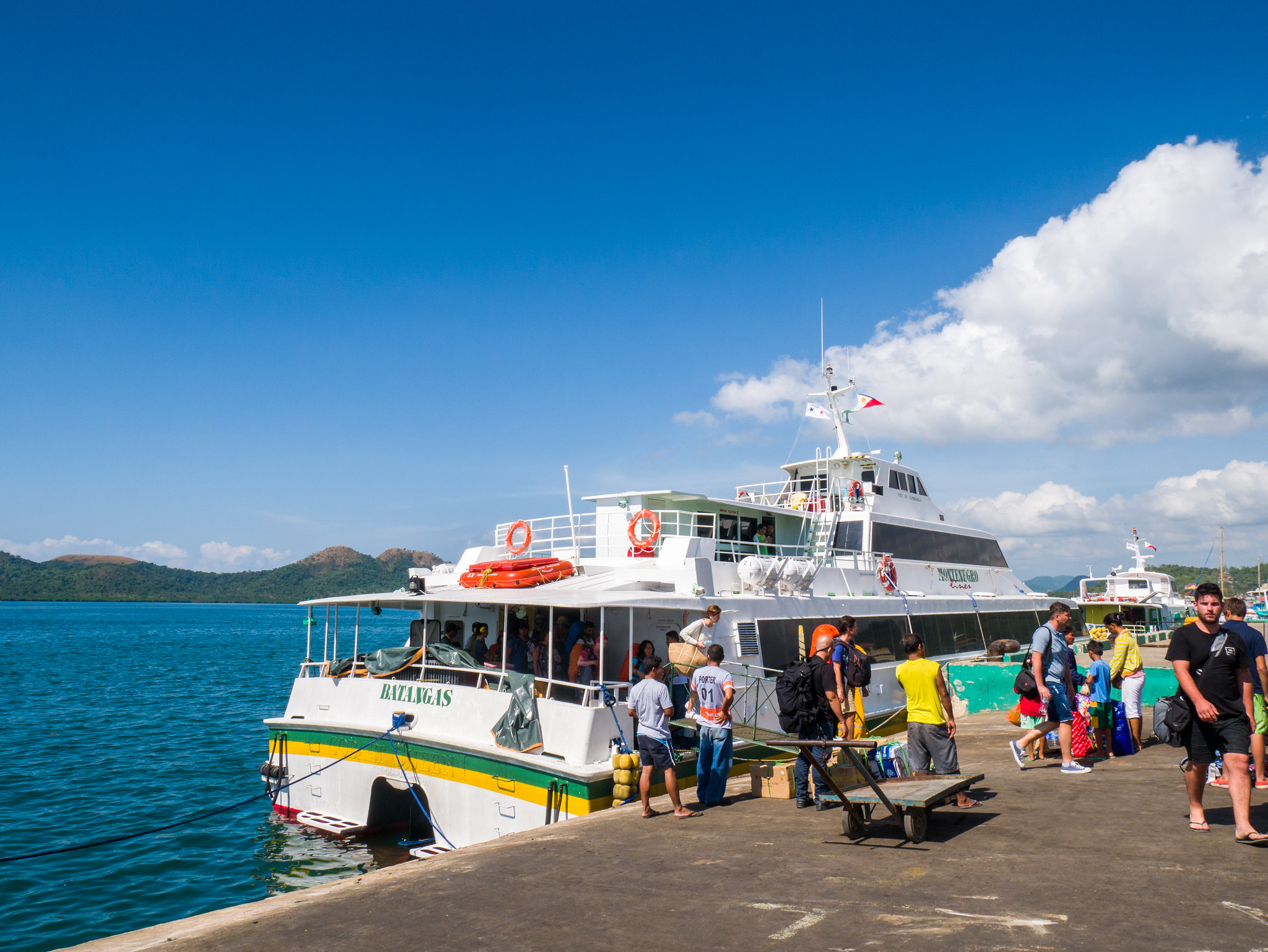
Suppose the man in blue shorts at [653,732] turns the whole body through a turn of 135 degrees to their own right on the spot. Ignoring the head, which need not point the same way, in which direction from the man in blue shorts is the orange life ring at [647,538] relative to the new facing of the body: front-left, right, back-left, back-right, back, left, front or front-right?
back

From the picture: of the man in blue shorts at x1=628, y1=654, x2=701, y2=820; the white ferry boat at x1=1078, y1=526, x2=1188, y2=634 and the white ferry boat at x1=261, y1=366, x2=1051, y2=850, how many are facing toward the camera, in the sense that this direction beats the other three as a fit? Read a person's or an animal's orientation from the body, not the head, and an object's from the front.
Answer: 0

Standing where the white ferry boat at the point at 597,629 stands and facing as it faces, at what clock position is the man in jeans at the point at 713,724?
The man in jeans is roughly at 4 o'clock from the white ferry boat.

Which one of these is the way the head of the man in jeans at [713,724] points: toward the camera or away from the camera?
away from the camera

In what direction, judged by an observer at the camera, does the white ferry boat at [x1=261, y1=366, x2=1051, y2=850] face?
facing away from the viewer and to the right of the viewer
